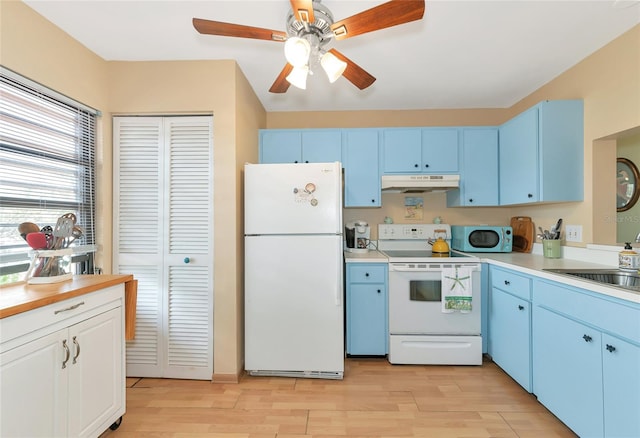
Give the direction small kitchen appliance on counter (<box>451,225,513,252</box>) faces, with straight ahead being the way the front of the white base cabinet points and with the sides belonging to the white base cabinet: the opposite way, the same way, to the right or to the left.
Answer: to the right

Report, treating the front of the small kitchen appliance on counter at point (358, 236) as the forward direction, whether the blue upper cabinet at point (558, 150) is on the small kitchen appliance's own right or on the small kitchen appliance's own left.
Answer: on the small kitchen appliance's own left

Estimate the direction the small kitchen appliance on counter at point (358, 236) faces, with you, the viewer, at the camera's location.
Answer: facing the viewer

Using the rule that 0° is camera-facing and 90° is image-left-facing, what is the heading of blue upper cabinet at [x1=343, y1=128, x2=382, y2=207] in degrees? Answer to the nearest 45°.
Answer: approximately 0°

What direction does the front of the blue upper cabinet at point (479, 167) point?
toward the camera

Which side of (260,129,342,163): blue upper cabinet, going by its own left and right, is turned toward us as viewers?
front

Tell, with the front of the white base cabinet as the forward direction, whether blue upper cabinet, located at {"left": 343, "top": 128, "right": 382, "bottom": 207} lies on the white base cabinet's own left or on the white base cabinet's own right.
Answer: on the white base cabinet's own left

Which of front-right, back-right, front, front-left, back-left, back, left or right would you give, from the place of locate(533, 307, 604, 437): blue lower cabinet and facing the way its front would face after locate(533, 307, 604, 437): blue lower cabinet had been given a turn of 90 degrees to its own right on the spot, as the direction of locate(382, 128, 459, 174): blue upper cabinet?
front

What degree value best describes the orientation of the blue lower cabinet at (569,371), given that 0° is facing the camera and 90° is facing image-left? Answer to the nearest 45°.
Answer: approximately 45°

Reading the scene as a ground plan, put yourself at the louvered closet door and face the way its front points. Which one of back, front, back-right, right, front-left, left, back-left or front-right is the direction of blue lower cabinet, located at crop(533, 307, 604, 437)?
front-left

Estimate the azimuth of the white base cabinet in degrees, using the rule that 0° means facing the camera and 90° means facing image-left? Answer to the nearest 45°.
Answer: approximately 315°

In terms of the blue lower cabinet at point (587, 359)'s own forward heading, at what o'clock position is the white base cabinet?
The white base cabinet is roughly at 12 o'clock from the blue lower cabinet.

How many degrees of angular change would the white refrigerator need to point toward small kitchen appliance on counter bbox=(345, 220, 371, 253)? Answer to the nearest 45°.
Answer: approximately 135° to its left

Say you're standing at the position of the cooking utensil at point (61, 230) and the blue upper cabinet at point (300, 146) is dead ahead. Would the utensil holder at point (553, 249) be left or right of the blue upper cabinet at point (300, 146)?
right

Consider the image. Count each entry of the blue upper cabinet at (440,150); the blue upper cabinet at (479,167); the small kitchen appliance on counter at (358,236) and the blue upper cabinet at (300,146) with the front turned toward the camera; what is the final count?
4

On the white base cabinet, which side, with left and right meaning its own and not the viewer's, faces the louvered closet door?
left
